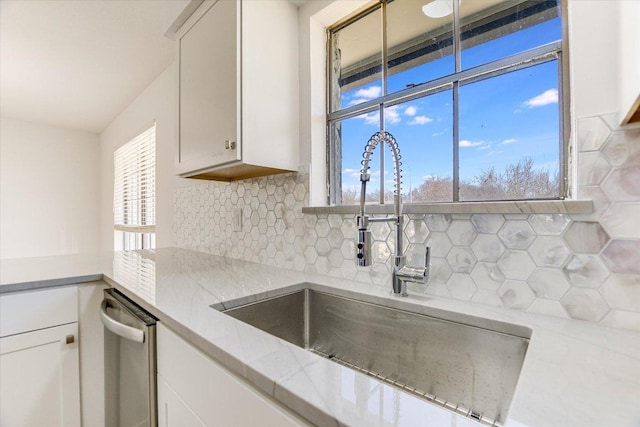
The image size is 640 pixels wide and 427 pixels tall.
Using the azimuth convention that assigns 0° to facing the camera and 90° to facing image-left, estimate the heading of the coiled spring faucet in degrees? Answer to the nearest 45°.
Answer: approximately 45°

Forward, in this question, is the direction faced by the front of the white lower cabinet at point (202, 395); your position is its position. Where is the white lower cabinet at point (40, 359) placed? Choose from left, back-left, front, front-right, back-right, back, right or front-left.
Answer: right

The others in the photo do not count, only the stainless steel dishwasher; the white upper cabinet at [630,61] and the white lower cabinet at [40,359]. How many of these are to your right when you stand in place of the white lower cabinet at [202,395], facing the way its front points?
2

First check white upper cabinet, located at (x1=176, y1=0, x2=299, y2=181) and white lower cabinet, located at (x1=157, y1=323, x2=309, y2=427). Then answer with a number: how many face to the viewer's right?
0

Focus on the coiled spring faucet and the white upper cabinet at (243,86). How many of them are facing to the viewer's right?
0

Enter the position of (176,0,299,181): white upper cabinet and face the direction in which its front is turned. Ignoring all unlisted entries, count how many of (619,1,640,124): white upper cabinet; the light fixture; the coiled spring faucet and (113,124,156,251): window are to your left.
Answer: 3

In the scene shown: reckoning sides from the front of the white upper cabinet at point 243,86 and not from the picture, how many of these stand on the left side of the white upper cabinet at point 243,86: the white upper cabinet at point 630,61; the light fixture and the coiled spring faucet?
3

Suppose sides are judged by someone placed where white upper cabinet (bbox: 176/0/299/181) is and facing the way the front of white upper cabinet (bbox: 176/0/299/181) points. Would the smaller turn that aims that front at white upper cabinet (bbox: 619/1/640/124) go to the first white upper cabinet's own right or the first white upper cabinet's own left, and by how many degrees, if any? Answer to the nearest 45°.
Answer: approximately 90° to the first white upper cabinet's own left

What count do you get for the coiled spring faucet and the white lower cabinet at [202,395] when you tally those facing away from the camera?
0

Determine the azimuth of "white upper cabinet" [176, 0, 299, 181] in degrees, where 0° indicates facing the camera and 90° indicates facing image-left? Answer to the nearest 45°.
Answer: approximately 45°

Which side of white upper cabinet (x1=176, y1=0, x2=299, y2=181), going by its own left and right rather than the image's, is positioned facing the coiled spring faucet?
left

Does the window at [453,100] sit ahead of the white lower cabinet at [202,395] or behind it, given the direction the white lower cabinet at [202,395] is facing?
behind

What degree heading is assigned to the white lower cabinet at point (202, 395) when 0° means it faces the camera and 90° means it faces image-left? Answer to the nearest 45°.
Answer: approximately 45°
